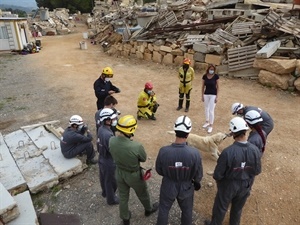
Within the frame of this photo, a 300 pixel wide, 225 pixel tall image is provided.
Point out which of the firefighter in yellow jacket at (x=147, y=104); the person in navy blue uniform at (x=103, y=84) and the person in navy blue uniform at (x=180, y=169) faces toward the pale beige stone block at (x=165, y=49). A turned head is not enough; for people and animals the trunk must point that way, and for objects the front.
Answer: the person in navy blue uniform at (x=180, y=169)

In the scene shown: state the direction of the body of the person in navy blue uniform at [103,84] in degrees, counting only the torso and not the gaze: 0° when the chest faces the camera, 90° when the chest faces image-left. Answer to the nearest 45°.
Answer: approximately 315°

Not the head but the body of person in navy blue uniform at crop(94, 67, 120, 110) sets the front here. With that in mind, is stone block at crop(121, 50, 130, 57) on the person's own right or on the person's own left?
on the person's own left

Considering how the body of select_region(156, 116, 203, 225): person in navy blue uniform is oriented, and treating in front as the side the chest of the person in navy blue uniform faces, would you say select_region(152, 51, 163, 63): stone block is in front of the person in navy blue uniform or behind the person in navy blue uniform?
in front

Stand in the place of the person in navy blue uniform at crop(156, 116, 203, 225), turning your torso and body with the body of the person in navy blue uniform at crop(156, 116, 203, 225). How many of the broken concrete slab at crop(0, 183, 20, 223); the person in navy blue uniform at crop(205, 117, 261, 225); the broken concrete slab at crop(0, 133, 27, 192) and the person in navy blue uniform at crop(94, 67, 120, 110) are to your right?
1

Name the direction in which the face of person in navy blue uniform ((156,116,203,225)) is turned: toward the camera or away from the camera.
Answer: away from the camera

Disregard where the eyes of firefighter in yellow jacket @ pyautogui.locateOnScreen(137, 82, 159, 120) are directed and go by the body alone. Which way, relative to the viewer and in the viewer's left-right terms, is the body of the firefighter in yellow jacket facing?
facing the viewer and to the right of the viewer

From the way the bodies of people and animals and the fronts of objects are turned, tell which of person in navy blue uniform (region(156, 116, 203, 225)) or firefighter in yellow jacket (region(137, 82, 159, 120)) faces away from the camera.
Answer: the person in navy blue uniform

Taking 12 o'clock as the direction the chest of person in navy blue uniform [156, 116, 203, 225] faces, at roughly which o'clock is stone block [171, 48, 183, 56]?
The stone block is roughly at 12 o'clock from the person in navy blue uniform.

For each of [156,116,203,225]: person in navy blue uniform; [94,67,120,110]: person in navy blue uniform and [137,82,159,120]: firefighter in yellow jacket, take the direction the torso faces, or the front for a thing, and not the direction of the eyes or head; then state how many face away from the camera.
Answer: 1

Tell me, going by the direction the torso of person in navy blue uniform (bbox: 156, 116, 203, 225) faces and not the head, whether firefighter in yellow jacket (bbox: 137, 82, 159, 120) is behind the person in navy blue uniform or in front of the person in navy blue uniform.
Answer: in front

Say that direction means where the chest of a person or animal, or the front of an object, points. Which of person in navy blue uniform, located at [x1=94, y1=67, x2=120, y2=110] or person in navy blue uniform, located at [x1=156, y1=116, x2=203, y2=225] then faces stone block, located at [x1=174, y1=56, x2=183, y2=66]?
person in navy blue uniform, located at [x1=156, y1=116, x2=203, y2=225]

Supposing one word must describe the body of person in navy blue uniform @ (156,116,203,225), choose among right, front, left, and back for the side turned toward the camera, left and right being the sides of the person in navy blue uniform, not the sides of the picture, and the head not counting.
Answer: back

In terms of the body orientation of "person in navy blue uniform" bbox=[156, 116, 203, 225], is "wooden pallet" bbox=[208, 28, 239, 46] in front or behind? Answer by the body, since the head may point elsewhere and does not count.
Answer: in front

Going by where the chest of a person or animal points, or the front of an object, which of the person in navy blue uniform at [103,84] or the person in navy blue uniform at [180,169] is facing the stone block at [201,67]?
the person in navy blue uniform at [180,169]

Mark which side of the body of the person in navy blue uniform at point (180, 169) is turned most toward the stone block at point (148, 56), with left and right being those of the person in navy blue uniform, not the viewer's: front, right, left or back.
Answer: front

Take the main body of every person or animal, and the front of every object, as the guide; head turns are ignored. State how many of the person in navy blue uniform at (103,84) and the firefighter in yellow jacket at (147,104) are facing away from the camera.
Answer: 0
